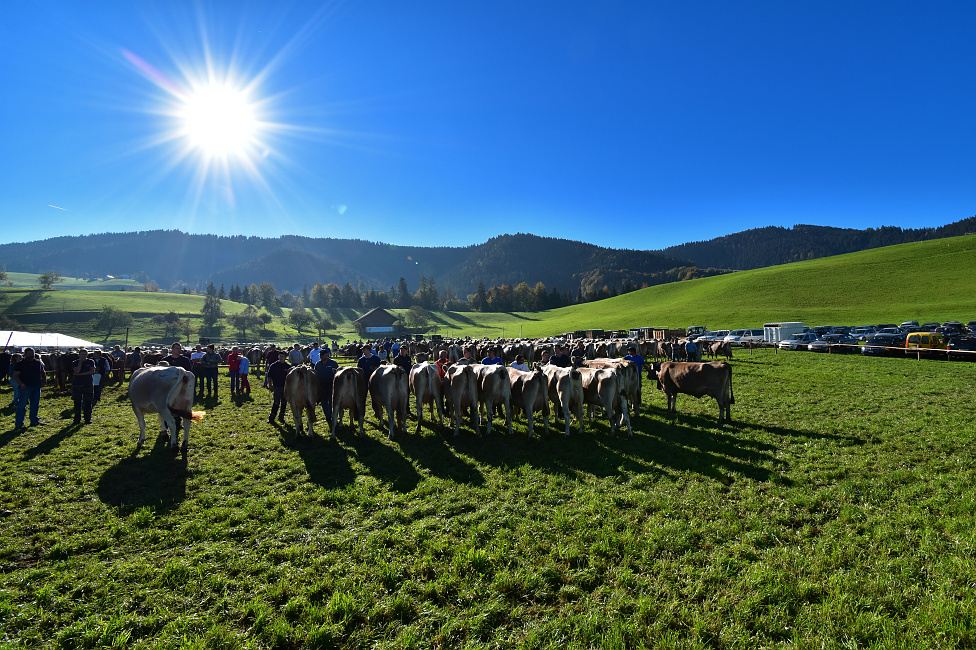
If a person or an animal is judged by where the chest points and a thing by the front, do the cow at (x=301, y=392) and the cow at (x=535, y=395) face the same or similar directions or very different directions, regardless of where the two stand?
same or similar directions

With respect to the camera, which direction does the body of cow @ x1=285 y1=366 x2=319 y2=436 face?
away from the camera

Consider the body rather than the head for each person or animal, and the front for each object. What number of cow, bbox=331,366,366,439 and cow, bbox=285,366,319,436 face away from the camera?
2

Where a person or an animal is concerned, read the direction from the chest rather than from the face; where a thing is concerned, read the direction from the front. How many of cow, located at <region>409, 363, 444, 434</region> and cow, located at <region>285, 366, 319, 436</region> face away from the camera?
2

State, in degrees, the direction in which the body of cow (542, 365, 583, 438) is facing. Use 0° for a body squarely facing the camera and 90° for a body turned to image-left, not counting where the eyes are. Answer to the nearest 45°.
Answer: approximately 135°

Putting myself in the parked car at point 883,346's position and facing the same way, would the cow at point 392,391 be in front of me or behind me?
in front

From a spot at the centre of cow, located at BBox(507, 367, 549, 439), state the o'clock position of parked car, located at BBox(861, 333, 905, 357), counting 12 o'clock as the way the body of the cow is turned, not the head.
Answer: The parked car is roughly at 3 o'clock from the cow.

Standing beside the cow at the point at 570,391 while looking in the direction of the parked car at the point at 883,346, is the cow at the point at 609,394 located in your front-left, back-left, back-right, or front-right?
front-right

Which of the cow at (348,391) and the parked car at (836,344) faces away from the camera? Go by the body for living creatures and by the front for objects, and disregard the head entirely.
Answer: the cow

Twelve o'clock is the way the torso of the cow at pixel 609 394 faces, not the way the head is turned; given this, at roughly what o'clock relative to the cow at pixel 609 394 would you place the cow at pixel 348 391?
the cow at pixel 348 391 is roughly at 10 o'clock from the cow at pixel 609 394.

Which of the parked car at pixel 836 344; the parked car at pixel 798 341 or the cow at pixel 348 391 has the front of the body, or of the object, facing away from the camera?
the cow

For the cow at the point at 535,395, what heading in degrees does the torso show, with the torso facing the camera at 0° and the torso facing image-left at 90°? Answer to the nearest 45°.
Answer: approximately 135°

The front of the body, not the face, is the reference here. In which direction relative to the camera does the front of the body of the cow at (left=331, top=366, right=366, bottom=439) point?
away from the camera
